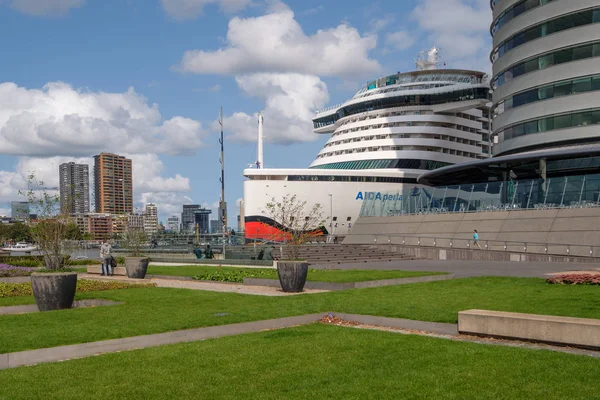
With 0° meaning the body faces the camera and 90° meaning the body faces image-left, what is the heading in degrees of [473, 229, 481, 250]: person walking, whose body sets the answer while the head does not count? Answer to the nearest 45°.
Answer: approximately 90°

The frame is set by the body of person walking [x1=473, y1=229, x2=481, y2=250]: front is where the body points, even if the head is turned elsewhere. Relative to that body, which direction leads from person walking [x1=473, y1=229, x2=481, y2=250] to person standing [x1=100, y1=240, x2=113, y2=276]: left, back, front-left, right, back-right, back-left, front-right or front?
front-left

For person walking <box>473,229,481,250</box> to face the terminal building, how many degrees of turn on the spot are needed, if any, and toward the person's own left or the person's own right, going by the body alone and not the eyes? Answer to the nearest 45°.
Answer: approximately 135° to the person's own right

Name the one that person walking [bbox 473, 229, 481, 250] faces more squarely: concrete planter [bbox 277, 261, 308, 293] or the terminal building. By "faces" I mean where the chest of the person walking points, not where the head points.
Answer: the concrete planter

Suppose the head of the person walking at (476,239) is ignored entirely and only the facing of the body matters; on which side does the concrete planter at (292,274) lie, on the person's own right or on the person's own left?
on the person's own left

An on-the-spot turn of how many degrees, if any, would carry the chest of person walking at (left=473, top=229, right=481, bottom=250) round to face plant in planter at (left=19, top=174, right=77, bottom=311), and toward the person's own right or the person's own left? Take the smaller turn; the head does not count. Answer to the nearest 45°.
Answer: approximately 45° to the person's own left

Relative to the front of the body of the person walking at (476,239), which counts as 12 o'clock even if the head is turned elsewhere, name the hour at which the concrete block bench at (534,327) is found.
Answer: The concrete block bench is roughly at 9 o'clock from the person walking.
